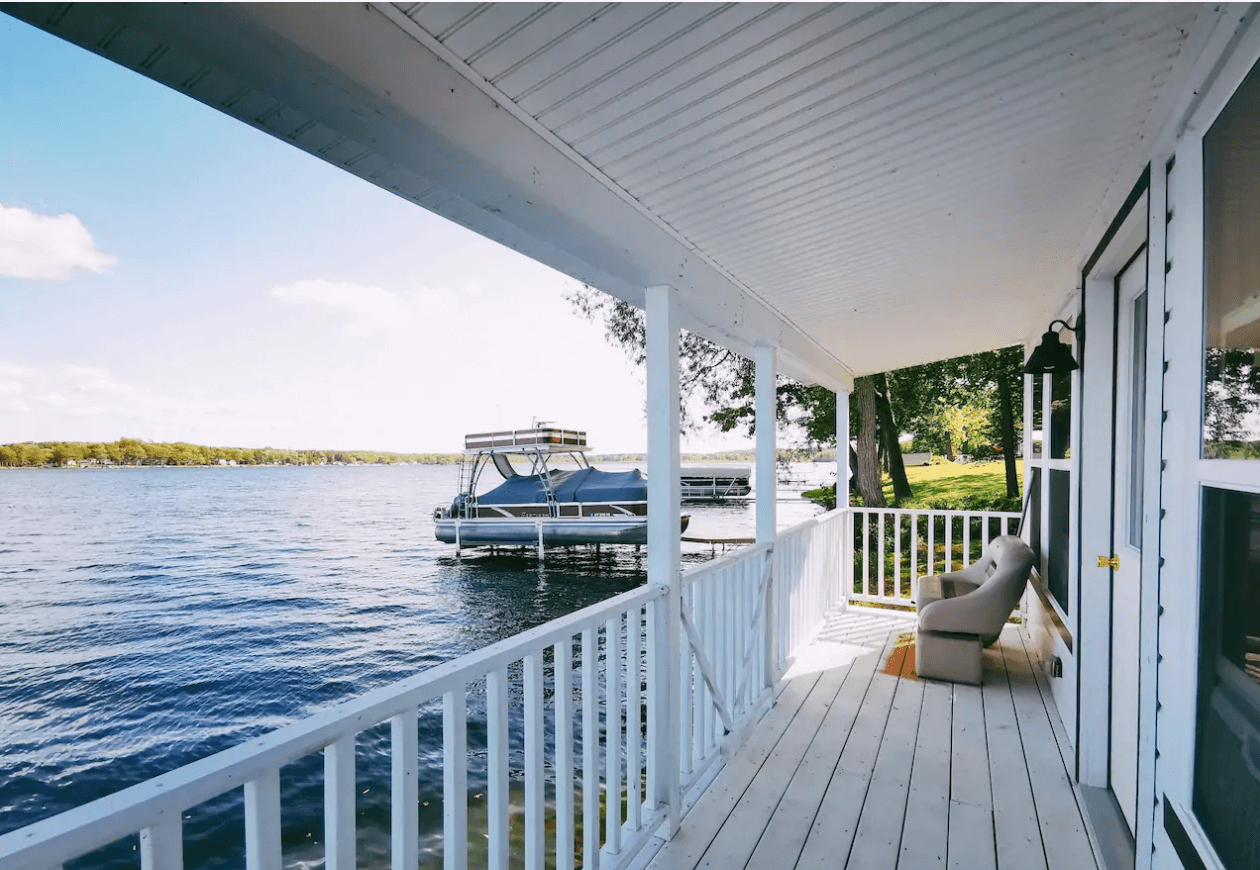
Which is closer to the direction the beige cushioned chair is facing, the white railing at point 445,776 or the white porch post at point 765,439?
the white porch post

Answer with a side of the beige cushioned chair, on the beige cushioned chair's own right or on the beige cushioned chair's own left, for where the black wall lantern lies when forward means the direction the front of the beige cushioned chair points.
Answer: on the beige cushioned chair's own left

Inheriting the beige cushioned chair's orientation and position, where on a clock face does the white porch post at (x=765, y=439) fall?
The white porch post is roughly at 11 o'clock from the beige cushioned chair.

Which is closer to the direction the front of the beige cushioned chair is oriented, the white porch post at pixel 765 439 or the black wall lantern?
the white porch post

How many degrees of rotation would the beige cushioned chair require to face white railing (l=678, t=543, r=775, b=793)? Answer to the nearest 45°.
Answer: approximately 45° to its left

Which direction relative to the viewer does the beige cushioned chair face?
to the viewer's left
